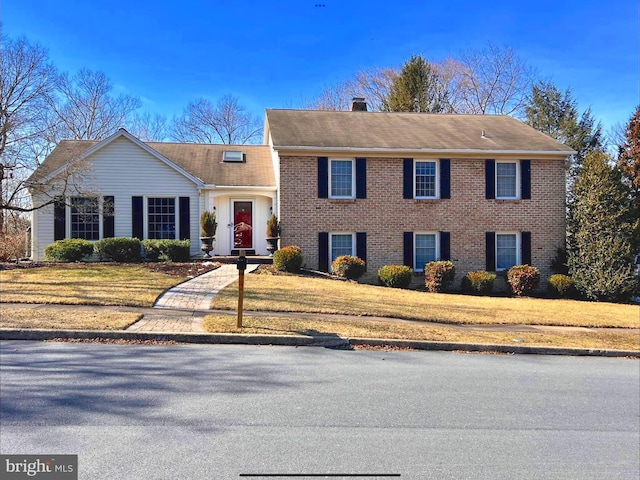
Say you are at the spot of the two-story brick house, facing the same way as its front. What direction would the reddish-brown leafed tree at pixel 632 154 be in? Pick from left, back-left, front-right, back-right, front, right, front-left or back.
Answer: back-left

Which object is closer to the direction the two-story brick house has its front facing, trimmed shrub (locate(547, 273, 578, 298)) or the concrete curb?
the concrete curb

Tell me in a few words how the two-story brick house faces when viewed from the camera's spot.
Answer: facing the viewer

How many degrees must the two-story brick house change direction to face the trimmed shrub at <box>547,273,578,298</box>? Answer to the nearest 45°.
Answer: approximately 90° to its left

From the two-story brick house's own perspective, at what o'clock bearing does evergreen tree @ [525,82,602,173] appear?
The evergreen tree is roughly at 7 o'clock from the two-story brick house.

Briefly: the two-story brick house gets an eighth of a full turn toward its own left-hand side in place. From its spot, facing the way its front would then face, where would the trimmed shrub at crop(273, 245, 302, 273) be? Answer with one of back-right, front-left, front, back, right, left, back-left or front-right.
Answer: right

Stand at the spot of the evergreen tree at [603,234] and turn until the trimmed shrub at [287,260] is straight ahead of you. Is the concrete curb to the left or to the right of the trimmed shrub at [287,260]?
left

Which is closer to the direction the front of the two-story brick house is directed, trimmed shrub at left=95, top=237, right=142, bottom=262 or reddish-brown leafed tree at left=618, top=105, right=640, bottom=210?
the trimmed shrub

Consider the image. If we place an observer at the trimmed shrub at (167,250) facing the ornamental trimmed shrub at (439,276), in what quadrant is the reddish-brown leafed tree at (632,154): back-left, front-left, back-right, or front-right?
front-left

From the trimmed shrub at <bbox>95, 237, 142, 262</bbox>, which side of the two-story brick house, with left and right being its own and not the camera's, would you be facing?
right

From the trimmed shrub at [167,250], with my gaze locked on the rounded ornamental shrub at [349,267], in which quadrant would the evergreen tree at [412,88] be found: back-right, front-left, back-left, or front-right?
front-left

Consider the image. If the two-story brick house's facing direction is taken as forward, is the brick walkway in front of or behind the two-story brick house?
in front

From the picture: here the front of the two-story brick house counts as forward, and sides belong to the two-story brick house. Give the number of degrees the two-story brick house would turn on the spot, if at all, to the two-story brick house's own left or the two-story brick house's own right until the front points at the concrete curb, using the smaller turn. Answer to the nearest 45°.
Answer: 0° — it already faces it

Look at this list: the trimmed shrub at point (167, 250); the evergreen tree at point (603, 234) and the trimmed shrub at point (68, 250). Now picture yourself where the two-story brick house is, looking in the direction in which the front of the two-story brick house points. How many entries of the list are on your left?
1

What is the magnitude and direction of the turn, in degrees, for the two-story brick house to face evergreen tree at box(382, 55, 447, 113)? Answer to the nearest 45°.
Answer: approximately 180°

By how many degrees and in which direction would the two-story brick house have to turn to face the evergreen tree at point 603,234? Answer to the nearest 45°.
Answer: approximately 90° to its left
